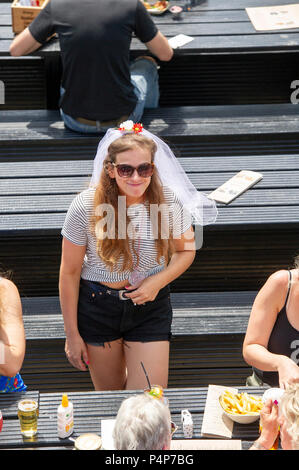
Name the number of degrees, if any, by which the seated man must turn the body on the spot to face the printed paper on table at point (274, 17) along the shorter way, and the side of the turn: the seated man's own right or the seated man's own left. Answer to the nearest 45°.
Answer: approximately 45° to the seated man's own right

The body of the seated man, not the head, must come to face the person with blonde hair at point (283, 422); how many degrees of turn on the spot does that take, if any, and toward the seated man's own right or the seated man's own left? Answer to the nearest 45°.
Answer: approximately 180°

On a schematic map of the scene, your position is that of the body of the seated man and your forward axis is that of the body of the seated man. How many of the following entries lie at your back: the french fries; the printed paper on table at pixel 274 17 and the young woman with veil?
2

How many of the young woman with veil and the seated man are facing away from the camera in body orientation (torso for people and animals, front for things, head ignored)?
1

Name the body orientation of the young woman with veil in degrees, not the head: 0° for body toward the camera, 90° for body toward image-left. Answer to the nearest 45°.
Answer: approximately 0°

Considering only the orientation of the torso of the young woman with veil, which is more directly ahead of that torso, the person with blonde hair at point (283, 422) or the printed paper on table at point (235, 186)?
the person with blonde hair

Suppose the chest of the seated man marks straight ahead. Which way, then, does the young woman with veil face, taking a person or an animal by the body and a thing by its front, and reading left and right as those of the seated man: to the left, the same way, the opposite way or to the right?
the opposite way

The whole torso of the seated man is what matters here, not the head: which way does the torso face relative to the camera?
away from the camera

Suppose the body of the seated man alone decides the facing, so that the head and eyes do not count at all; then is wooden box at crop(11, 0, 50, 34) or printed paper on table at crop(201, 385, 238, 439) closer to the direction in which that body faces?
the wooden box
